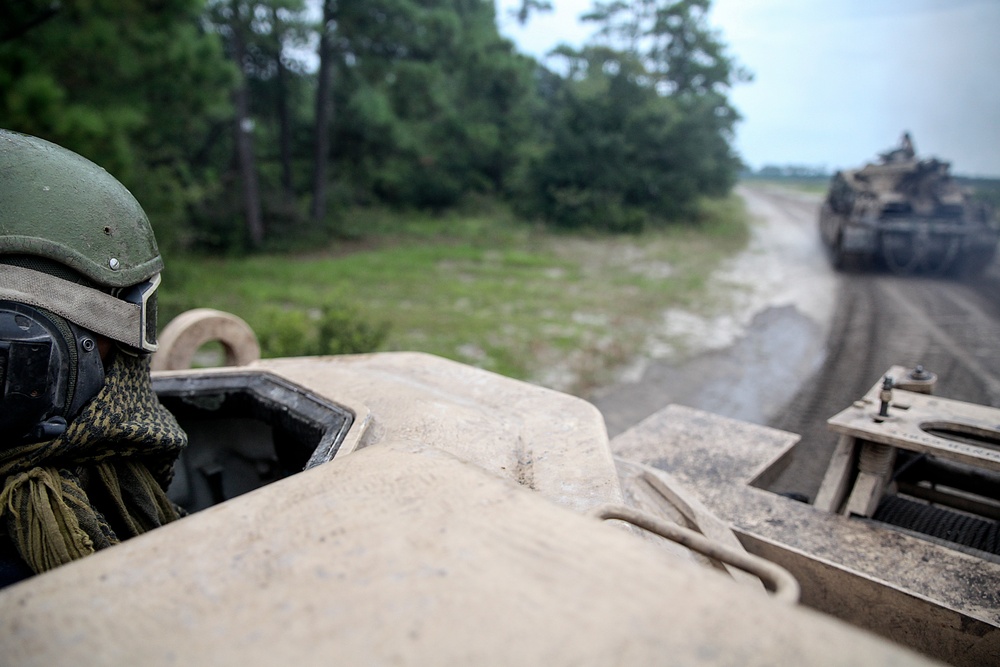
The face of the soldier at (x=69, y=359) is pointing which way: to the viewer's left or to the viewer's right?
to the viewer's right

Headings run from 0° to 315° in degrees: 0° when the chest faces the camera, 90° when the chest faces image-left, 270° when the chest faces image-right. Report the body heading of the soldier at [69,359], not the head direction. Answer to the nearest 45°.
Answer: approximately 270°

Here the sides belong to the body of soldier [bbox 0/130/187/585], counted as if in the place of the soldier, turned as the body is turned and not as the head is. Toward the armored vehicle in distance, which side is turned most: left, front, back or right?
front
